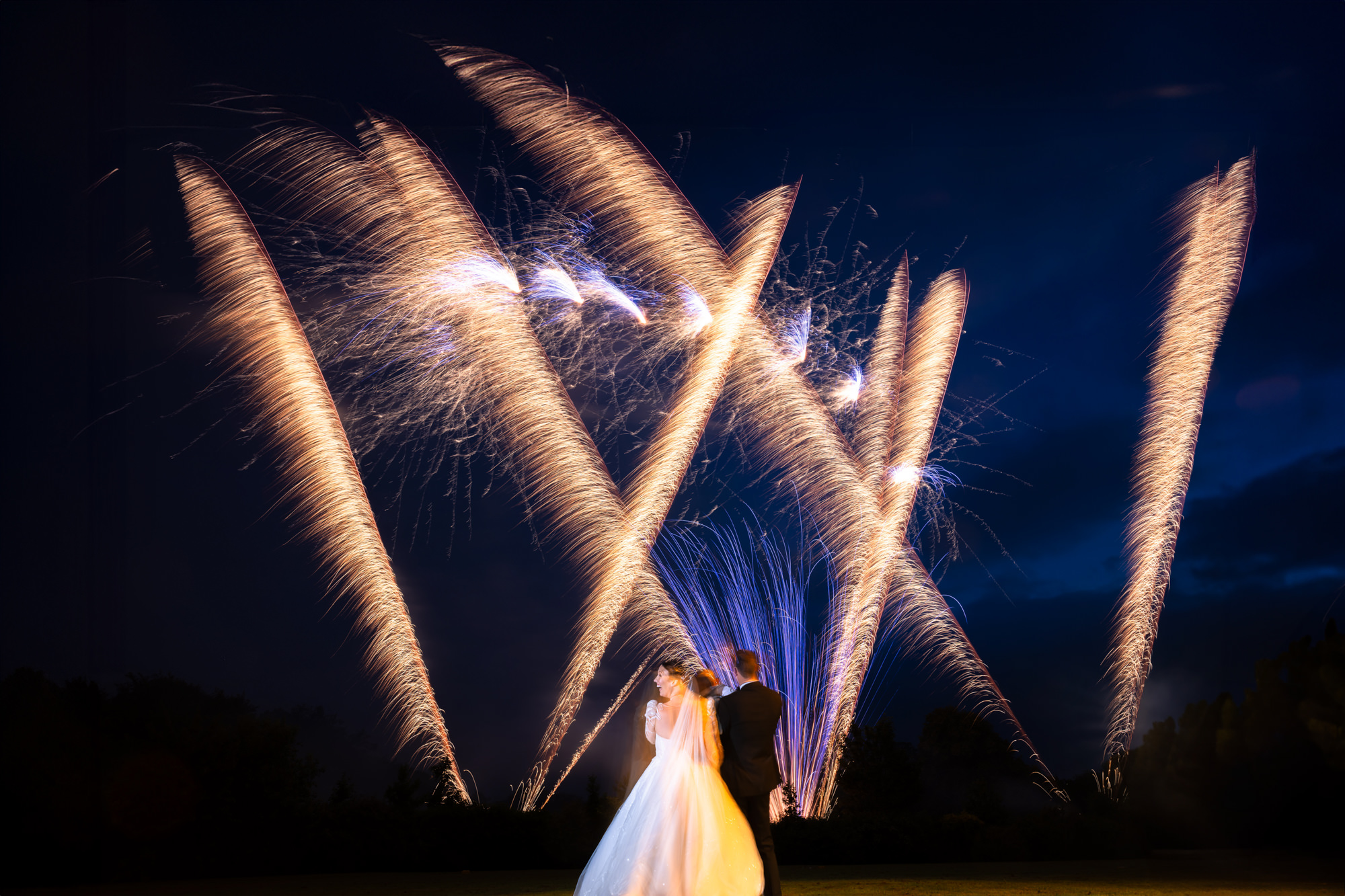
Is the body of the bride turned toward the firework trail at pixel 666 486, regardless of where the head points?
yes

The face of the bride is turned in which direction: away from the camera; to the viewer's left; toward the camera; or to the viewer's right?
to the viewer's left

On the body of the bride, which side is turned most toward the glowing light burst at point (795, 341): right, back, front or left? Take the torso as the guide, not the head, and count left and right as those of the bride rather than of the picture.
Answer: front

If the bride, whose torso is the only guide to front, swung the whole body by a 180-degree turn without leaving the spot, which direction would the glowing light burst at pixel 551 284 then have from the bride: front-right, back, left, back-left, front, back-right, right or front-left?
back

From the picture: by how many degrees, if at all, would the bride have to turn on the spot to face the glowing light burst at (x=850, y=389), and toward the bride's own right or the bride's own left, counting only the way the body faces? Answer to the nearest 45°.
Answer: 0° — they already face it

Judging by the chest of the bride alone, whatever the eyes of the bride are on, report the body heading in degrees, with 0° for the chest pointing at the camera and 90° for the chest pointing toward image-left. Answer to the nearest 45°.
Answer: approximately 180°

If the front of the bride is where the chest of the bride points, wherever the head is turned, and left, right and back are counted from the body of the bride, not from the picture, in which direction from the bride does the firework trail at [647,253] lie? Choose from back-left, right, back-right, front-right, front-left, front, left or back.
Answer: front

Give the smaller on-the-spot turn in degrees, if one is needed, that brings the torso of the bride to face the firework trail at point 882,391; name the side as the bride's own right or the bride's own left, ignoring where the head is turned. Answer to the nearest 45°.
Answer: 0° — they already face it

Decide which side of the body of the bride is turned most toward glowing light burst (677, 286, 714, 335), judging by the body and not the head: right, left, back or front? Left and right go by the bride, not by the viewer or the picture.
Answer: front

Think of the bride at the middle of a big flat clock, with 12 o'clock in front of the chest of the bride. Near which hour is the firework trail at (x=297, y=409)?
The firework trail is roughly at 11 o'clock from the bride.

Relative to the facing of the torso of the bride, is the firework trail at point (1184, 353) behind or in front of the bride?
in front
